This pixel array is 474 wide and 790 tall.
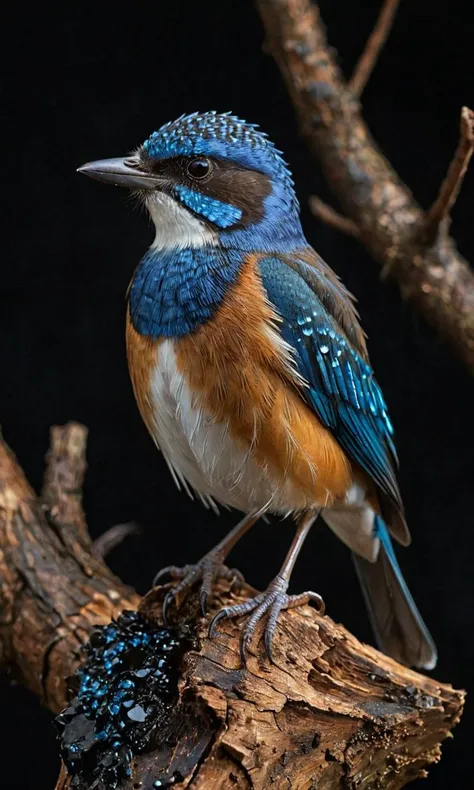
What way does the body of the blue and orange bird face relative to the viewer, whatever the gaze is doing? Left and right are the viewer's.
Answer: facing the viewer and to the left of the viewer
